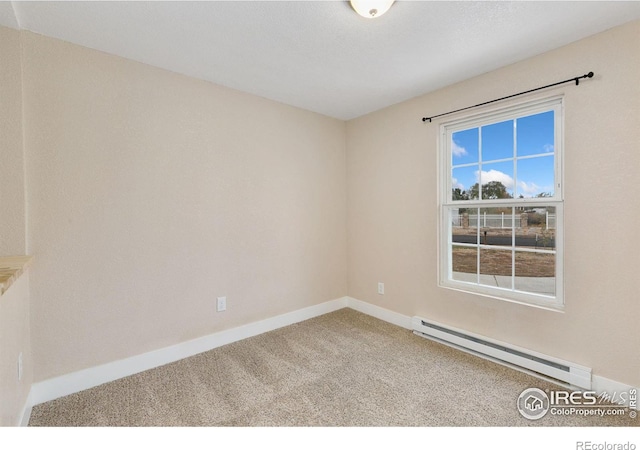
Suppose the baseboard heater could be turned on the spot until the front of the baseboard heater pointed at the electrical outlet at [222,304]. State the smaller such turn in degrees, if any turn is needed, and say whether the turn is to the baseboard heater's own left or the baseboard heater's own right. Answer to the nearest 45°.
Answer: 0° — it already faces it

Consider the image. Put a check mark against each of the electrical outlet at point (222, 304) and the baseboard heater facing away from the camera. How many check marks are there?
0

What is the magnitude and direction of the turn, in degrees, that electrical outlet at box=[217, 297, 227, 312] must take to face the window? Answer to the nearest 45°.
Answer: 0° — it already faces it

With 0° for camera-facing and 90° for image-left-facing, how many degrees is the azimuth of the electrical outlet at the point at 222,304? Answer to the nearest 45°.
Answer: approximately 315°

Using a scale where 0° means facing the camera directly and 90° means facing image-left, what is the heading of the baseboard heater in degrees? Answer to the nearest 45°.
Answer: approximately 45°
